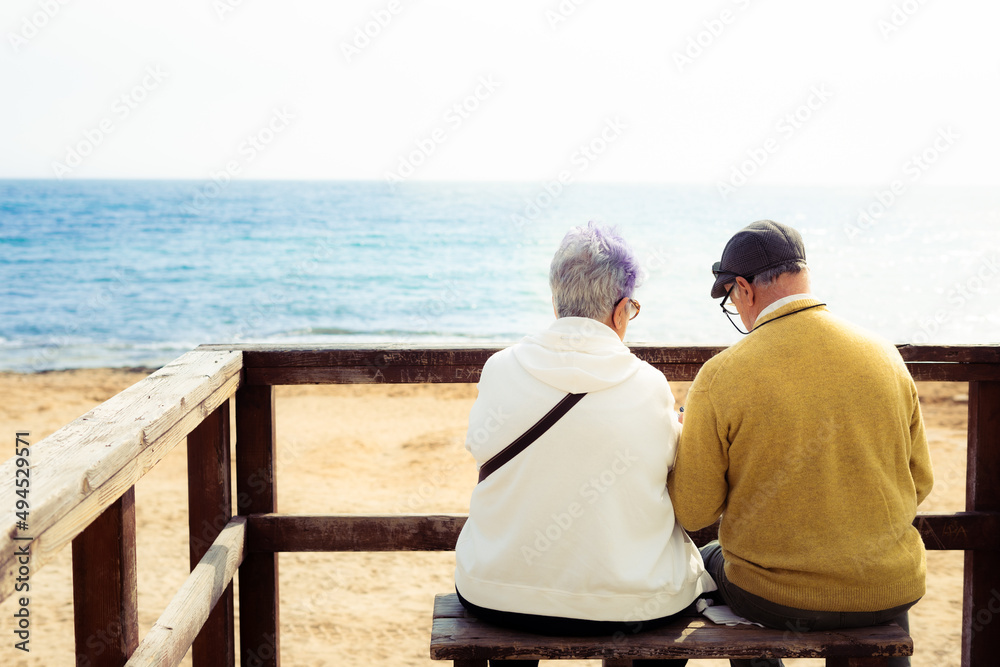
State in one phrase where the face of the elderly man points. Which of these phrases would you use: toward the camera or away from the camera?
away from the camera

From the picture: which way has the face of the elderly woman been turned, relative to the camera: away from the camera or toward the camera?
away from the camera

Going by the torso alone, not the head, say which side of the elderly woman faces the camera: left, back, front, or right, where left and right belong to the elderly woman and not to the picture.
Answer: back
